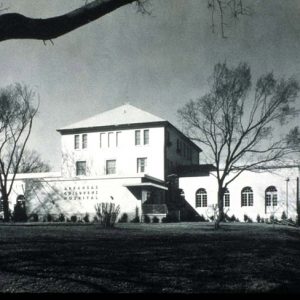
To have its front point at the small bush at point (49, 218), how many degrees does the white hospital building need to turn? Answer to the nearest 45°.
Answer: approximately 45° to its right

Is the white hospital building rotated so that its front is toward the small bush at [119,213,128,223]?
yes

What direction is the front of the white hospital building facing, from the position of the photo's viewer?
facing the viewer
